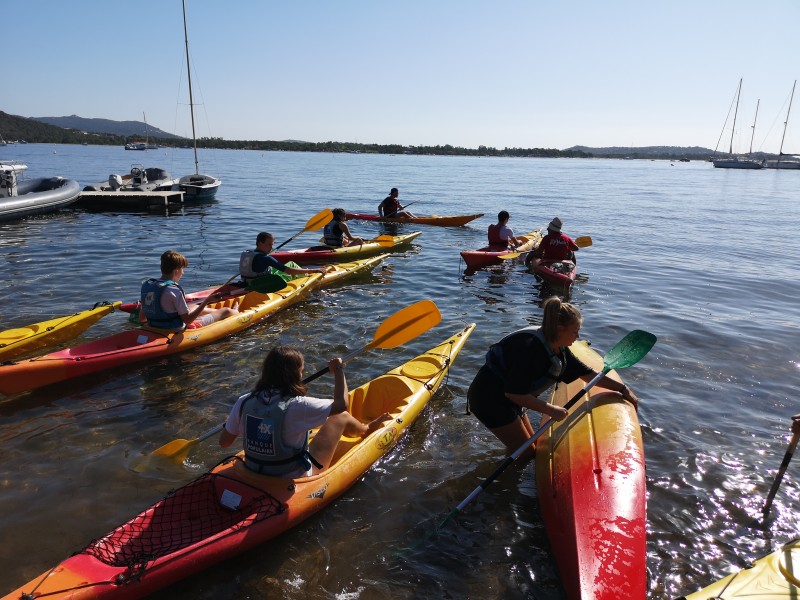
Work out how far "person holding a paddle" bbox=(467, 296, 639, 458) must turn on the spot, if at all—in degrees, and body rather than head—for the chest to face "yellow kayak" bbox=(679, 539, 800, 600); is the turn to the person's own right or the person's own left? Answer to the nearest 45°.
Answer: approximately 45° to the person's own right

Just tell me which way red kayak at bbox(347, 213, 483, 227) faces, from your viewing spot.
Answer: facing to the right of the viewer

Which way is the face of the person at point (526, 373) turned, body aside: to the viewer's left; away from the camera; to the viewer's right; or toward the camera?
to the viewer's right

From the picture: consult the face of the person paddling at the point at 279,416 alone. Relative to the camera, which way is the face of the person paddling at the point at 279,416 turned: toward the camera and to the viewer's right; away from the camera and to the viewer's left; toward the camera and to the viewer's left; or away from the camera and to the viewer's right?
away from the camera and to the viewer's right

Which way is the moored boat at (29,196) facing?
to the viewer's right

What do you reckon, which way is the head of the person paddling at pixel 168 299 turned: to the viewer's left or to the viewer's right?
to the viewer's right

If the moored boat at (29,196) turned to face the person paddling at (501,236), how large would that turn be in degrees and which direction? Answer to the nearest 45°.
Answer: approximately 45° to its right

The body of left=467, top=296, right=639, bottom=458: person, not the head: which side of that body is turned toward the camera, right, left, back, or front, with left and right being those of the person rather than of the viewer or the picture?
right

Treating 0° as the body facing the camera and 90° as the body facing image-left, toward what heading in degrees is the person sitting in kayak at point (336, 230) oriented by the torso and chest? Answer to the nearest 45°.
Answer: approximately 225°

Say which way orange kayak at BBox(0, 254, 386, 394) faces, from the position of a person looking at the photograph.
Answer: facing away from the viewer and to the right of the viewer

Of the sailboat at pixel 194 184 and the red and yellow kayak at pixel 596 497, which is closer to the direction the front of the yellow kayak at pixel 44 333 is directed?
the sailboat

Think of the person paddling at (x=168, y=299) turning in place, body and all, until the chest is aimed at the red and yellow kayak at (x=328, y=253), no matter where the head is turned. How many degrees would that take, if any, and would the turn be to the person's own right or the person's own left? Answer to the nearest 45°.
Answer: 0° — they already face it

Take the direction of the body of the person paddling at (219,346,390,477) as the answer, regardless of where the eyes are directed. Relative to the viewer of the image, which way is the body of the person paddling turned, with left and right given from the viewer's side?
facing away from the viewer and to the right of the viewer
